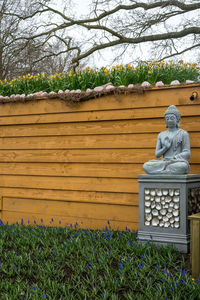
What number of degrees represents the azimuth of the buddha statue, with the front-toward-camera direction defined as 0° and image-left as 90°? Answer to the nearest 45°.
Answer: approximately 45°
